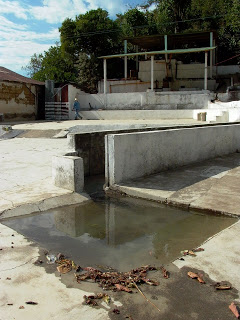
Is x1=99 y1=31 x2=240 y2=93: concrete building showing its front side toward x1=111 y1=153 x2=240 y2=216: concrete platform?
yes

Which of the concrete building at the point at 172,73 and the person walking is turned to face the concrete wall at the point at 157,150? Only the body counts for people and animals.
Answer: the concrete building

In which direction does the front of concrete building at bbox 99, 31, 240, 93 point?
toward the camera

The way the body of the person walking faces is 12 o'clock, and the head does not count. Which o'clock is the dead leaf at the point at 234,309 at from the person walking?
The dead leaf is roughly at 9 o'clock from the person walking.

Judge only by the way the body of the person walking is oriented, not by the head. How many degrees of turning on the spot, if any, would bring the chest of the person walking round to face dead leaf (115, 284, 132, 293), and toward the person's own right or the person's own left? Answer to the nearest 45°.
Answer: approximately 90° to the person's own left

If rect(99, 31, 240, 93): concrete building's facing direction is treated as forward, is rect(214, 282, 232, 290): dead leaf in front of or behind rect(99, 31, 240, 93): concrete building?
in front

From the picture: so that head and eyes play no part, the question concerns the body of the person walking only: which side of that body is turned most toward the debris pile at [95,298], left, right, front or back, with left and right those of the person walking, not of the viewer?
left

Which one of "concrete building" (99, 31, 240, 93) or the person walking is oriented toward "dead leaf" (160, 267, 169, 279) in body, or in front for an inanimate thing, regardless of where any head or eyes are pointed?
the concrete building

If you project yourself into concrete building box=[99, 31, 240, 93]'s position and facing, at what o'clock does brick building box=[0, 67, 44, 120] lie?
brick building box=[0, 67, 44, 120] is roughly at 2 o'clock from concrete building box=[99, 31, 240, 93].

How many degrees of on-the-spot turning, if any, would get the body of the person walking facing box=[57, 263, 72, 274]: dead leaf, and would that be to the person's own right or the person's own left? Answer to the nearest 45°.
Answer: approximately 90° to the person's own left

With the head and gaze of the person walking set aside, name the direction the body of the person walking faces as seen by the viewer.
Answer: to the viewer's left

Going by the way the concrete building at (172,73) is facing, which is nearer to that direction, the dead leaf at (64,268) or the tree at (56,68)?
the dead leaf

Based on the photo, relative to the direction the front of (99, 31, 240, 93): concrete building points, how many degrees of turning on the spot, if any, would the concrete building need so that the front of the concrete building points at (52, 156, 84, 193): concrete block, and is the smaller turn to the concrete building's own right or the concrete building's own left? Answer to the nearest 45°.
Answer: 0° — it already faces it

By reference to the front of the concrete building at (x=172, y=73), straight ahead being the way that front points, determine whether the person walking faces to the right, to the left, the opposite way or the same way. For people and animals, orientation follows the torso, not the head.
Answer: to the right

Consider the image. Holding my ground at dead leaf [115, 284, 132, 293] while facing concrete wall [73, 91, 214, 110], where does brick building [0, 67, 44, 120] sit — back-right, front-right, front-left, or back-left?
front-left
